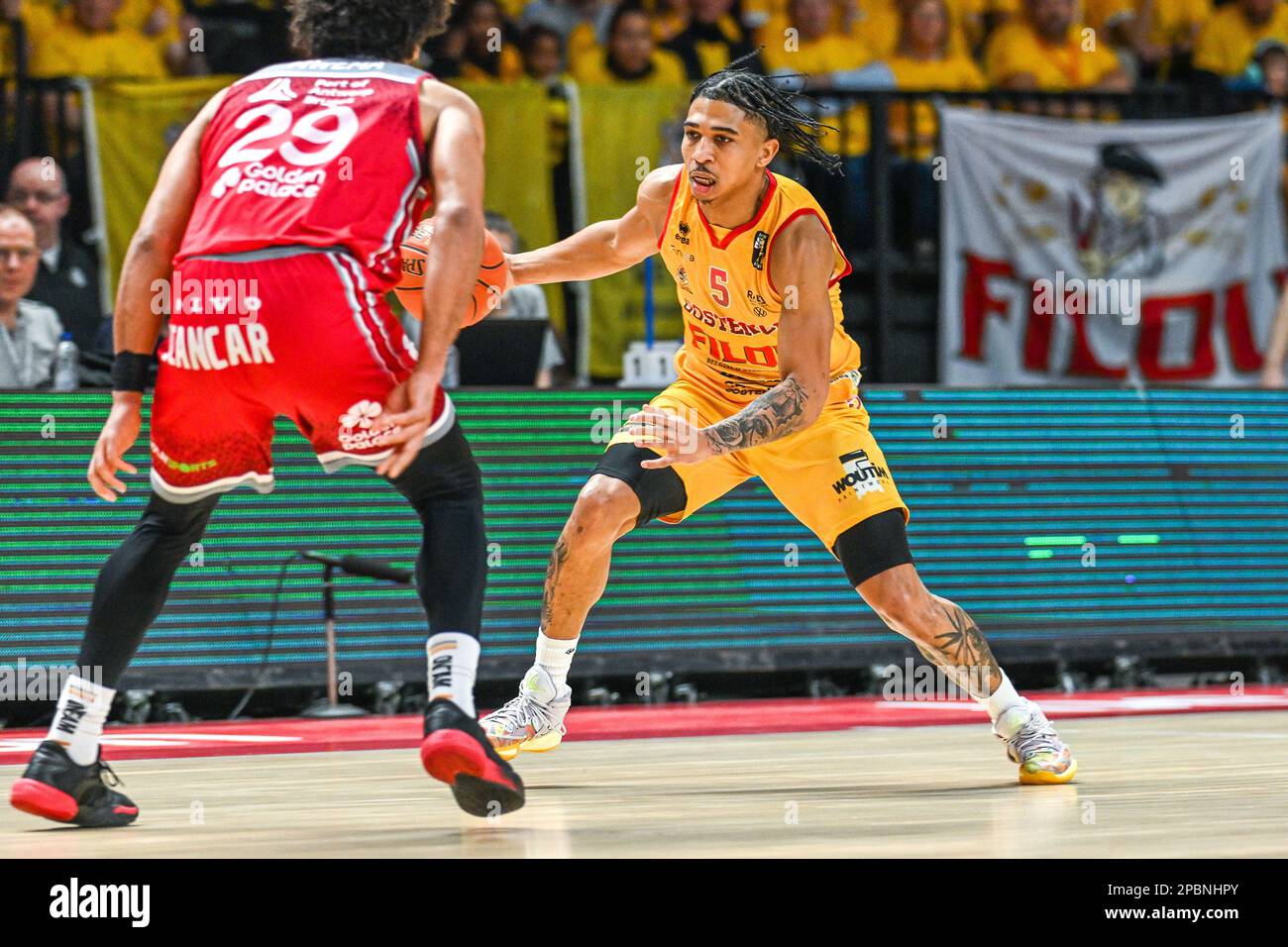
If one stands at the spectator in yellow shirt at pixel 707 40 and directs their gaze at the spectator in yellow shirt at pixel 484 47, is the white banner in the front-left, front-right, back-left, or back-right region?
back-left

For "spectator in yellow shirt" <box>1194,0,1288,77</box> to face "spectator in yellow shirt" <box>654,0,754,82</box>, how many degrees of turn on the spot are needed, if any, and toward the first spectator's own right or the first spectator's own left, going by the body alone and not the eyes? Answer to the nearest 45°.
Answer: approximately 45° to the first spectator's own right

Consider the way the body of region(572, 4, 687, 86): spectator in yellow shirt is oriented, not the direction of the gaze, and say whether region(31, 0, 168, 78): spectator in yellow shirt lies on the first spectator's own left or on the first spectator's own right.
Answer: on the first spectator's own right

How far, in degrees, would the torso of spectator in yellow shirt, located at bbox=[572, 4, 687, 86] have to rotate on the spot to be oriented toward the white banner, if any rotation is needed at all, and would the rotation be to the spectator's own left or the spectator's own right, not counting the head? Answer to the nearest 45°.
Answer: approximately 90° to the spectator's own left

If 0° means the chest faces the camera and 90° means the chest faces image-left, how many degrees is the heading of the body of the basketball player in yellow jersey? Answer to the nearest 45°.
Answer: approximately 45°

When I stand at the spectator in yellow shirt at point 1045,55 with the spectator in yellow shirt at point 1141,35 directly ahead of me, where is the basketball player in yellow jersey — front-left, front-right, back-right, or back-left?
back-right

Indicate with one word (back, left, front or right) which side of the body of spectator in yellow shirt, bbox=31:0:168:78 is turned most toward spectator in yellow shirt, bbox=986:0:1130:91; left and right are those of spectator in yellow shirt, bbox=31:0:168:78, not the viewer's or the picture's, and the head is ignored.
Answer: left

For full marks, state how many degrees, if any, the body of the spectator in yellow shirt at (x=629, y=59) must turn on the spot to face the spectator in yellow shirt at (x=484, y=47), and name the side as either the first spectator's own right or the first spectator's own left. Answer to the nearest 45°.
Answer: approximately 90° to the first spectator's own right
